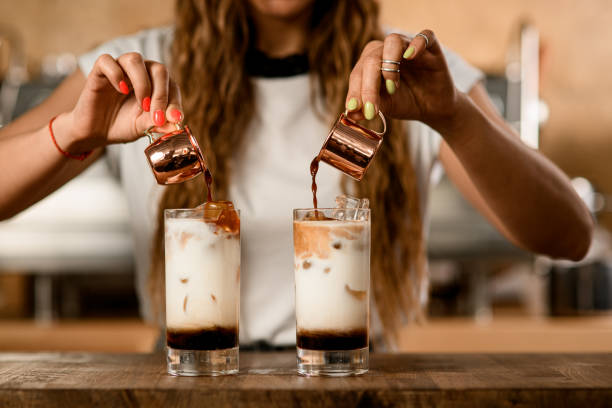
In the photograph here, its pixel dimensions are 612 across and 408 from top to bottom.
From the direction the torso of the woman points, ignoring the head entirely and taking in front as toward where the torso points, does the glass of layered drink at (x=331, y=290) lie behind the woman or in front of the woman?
in front

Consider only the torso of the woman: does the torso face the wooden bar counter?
yes

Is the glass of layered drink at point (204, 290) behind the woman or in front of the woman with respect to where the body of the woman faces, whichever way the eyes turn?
in front

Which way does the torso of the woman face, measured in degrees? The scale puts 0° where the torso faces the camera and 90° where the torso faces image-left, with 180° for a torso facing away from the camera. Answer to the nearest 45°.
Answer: approximately 0°
